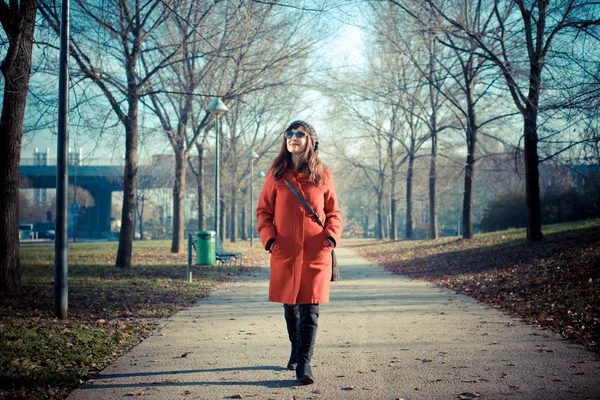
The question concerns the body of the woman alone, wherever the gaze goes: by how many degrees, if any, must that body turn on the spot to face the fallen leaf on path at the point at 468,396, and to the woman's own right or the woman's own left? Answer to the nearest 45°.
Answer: approximately 45° to the woman's own left

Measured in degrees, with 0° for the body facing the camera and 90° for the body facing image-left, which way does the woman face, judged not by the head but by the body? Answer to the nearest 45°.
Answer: approximately 0°

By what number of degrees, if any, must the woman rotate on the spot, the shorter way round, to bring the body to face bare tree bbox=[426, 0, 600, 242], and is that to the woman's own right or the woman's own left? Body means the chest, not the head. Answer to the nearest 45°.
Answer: approximately 135° to the woman's own left
